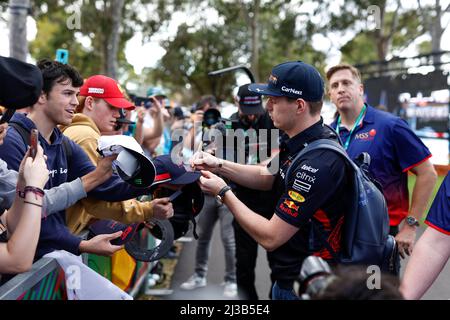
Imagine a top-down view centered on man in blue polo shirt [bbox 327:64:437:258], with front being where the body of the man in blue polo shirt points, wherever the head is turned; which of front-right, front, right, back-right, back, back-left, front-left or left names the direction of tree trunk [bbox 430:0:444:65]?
back-right

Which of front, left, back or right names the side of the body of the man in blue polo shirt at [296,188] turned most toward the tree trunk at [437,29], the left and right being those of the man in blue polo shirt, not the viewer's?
right

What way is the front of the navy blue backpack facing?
to the viewer's right

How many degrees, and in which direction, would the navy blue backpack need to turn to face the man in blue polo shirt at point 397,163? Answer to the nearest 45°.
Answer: approximately 90° to its left

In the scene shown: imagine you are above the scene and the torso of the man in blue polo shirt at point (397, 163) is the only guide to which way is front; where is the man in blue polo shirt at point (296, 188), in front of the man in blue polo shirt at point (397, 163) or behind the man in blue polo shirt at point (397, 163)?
in front

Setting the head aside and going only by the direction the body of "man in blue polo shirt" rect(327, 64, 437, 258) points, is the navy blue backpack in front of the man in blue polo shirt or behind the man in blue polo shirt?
in front

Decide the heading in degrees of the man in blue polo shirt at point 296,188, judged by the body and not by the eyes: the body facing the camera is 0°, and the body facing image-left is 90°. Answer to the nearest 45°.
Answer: approximately 90°

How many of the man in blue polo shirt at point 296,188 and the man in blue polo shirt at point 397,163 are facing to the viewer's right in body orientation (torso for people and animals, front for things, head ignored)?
0

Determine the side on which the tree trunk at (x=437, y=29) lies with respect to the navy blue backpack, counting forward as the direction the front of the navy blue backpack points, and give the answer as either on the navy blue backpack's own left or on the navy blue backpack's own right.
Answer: on the navy blue backpack's own left

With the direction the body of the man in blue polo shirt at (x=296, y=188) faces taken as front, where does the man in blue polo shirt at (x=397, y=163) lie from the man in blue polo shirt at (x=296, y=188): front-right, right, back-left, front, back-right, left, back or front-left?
back-right

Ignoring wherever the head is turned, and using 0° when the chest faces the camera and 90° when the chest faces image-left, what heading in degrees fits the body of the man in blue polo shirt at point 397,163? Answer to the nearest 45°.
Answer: approximately 45°
